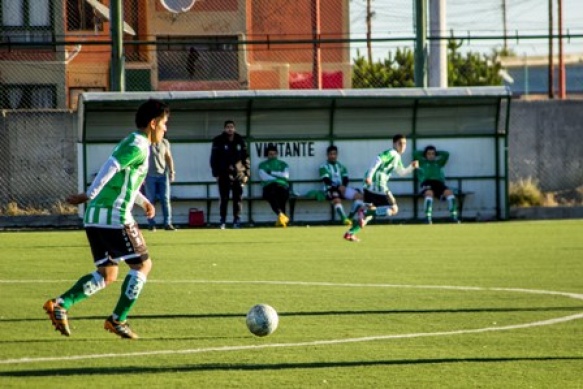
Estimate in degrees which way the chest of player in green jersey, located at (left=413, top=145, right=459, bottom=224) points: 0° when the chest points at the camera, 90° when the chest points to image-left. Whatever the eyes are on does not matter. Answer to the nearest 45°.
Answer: approximately 0°

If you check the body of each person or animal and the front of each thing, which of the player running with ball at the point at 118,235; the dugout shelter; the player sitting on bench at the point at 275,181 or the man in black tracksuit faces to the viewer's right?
the player running with ball

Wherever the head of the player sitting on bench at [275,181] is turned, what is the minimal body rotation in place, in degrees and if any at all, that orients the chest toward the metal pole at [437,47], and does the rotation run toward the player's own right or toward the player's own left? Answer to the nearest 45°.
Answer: approximately 90° to the player's own left

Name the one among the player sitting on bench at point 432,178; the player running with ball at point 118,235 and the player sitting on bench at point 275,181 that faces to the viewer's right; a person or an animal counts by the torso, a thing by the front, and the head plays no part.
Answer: the player running with ball

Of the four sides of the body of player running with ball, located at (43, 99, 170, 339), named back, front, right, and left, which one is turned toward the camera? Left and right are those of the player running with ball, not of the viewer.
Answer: right

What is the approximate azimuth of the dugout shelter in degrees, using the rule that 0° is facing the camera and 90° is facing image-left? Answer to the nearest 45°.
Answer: approximately 0°

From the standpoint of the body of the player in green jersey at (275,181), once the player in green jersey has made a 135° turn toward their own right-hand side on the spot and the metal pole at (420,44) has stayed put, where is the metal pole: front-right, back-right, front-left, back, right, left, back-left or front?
back-right

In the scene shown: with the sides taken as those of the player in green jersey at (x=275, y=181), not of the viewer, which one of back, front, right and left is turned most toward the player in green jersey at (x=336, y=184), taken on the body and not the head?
left

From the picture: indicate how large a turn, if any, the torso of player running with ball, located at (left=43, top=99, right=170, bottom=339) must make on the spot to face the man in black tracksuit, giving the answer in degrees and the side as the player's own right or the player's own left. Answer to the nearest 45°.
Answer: approximately 90° to the player's own left
